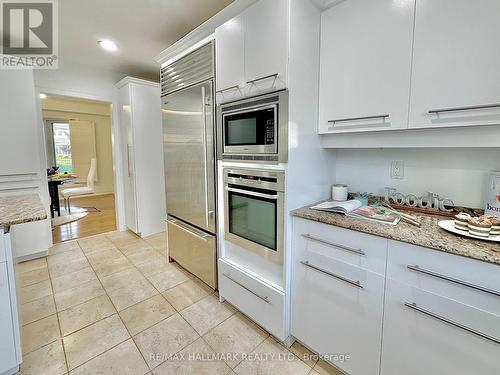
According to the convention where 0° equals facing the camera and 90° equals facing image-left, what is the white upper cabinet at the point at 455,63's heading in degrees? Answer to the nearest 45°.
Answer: approximately 0°

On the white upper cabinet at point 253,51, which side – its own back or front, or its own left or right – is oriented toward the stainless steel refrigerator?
right

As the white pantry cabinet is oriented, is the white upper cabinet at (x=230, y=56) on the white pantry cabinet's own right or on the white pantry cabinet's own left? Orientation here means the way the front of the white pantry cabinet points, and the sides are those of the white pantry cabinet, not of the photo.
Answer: on the white pantry cabinet's own left
